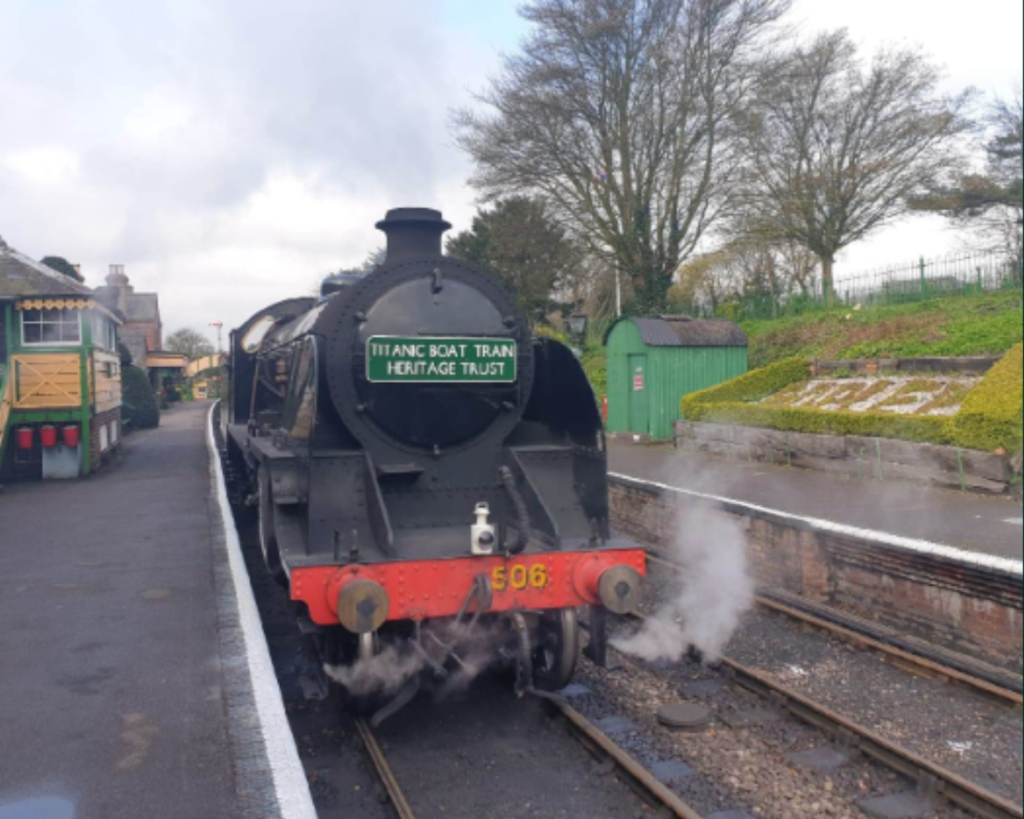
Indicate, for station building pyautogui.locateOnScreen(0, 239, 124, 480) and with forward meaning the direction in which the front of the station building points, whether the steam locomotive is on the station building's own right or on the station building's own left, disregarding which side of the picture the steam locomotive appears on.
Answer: on the station building's own right

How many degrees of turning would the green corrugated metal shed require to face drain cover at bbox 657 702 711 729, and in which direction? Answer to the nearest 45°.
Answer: approximately 45° to its left

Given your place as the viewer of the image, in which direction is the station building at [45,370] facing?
facing to the right of the viewer

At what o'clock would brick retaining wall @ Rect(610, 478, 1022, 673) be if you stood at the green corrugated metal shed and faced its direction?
The brick retaining wall is roughly at 10 o'clock from the green corrugated metal shed.

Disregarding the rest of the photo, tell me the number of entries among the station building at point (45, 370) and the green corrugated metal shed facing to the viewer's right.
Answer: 1

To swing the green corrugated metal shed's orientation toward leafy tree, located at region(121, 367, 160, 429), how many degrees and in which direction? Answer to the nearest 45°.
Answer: approximately 45° to its right

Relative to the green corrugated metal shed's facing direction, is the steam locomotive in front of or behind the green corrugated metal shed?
in front

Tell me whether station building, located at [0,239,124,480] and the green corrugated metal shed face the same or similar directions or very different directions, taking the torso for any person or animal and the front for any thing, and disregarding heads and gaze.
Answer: very different directions

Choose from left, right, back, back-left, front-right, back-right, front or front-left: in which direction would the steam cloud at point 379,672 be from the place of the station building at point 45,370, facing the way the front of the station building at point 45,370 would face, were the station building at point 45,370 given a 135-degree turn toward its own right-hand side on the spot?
back-left

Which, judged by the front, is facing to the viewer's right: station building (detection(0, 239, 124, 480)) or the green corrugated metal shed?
the station building

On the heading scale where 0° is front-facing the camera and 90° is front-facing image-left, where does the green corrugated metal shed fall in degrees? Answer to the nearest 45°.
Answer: approximately 45°
